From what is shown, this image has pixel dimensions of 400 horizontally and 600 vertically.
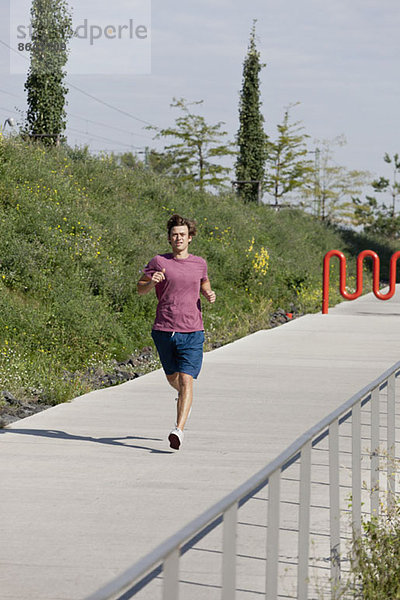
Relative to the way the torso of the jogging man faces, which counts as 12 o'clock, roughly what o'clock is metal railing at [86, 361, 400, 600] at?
The metal railing is roughly at 12 o'clock from the jogging man.

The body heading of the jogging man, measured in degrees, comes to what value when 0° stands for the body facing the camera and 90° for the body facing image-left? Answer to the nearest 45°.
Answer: approximately 0°

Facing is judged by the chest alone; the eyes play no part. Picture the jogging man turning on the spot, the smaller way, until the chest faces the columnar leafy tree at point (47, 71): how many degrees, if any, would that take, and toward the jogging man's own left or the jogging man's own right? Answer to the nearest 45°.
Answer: approximately 180°

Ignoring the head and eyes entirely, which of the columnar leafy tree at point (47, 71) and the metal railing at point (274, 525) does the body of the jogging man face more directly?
the metal railing
